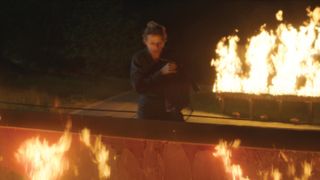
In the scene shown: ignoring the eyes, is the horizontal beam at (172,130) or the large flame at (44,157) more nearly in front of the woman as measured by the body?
the horizontal beam

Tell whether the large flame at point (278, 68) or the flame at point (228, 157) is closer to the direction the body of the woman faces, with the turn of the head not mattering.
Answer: the flame

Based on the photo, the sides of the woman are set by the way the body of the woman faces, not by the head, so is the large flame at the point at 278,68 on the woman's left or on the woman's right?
on the woman's left

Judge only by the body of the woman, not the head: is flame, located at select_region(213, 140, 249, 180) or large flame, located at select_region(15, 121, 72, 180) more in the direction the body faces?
the flame

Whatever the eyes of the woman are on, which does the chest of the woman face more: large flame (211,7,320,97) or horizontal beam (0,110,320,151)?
the horizontal beam

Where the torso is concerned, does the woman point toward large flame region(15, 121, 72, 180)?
no

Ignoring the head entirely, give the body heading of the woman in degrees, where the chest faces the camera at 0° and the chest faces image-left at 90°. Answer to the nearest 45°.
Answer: approximately 315°

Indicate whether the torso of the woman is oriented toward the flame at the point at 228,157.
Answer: yes
